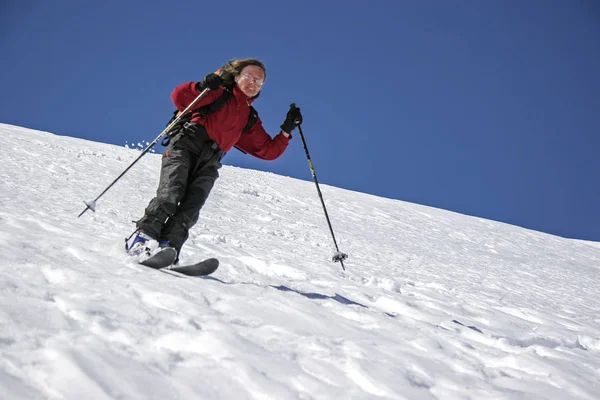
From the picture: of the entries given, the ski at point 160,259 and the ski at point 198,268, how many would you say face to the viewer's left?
0

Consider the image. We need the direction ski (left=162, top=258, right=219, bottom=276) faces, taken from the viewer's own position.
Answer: facing the viewer and to the right of the viewer

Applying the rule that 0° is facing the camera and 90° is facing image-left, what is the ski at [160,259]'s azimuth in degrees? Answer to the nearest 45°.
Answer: approximately 315°
